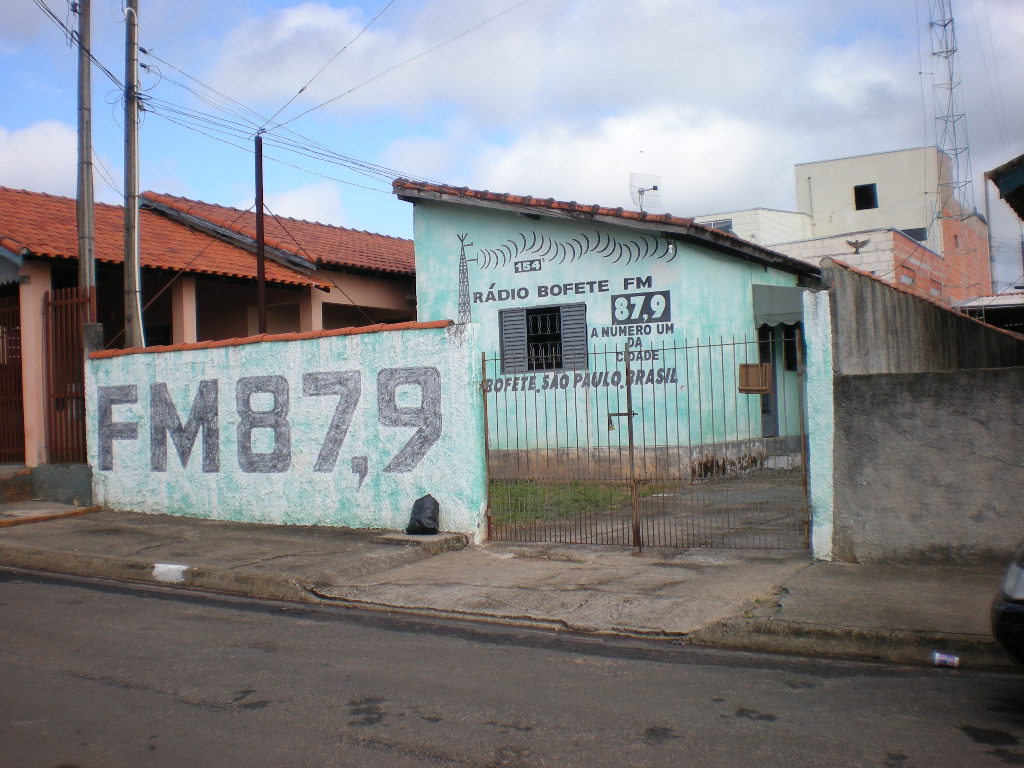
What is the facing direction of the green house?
toward the camera

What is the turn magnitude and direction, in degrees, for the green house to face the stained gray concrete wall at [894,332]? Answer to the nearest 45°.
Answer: approximately 45° to its left

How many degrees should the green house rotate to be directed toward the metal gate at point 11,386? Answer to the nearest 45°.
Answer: approximately 90° to its right

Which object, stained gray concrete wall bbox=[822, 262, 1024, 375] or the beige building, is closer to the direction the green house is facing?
the stained gray concrete wall

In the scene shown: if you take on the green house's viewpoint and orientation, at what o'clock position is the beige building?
The beige building is roughly at 7 o'clock from the green house.

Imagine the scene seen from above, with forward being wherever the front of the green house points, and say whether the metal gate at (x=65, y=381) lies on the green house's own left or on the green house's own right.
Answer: on the green house's own right

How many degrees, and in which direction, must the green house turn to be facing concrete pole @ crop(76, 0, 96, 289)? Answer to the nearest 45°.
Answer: approximately 45° to its right

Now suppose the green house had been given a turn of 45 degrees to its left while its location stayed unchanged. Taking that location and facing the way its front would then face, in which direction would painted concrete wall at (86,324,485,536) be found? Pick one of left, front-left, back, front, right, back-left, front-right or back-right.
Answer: right

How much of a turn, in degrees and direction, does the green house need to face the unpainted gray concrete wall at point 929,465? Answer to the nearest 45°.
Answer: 0° — it already faces it

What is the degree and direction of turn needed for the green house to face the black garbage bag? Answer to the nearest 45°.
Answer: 0° — it already faces it

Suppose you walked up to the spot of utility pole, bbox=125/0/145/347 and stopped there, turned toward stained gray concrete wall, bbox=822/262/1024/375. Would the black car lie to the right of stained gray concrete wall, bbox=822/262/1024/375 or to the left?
right

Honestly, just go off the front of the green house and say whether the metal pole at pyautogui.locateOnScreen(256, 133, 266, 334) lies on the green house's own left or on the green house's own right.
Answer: on the green house's own right

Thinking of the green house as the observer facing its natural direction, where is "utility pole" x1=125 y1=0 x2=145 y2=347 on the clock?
The utility pole is roughly at 2 o'clock from the green house.
